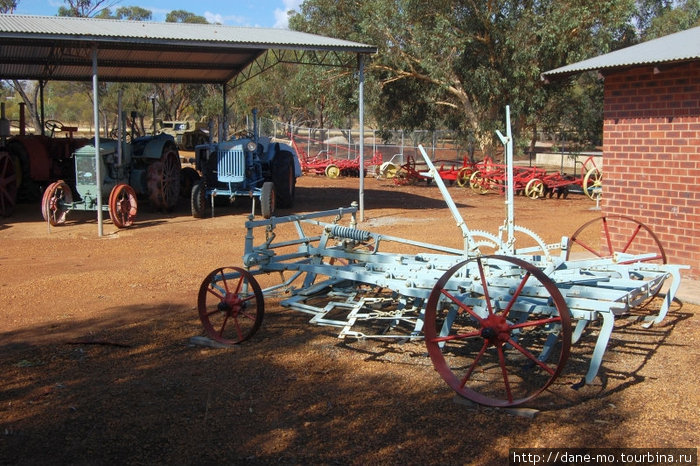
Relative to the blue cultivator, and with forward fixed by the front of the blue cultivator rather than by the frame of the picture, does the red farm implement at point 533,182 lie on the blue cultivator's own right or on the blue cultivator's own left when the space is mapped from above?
on the blue cultivator's own right

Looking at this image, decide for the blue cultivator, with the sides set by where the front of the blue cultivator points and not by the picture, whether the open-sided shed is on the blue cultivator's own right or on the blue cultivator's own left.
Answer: on the blue cultivator's own right

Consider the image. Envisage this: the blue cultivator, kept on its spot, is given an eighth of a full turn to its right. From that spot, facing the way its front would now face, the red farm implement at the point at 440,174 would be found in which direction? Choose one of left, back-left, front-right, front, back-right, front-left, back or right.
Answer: front-right

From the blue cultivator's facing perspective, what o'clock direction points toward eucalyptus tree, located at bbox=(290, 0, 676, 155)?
The eucalyptus tree is roughly at 3 o'clock from the blue cultivator.

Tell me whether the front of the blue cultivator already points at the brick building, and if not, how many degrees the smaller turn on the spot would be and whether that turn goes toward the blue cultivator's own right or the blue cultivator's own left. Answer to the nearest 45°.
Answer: approximately 135° to the blue cultivator's own right

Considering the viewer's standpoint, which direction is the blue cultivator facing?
facing to the left of the viewer

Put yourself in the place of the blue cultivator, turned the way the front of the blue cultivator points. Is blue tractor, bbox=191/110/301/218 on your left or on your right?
on your right
